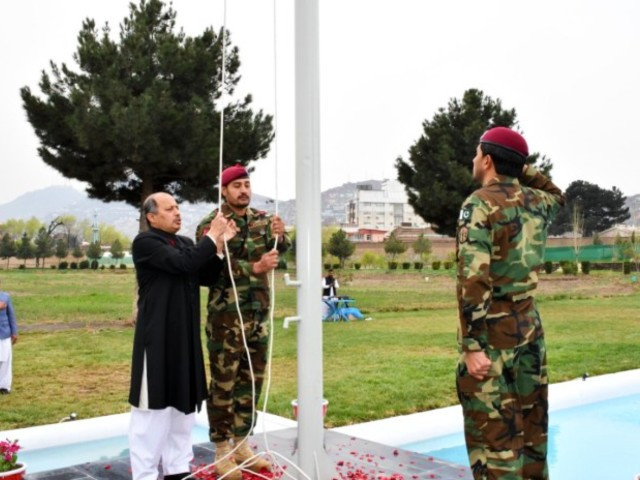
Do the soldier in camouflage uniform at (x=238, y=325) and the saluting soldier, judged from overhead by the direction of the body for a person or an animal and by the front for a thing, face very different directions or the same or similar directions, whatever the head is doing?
very different directions

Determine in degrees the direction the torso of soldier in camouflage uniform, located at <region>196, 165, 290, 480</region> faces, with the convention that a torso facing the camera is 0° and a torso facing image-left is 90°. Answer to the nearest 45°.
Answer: approximately 315°

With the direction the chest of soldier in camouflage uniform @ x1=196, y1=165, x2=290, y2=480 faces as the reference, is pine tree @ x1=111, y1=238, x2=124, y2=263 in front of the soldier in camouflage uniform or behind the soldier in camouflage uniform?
behind

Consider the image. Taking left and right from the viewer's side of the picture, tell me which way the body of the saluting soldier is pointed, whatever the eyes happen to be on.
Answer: facing away from the viewer and to the left of the viewer

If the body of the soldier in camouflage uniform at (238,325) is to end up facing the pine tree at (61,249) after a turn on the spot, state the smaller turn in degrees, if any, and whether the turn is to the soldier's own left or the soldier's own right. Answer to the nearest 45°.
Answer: approximately 135° to the soldier's own left

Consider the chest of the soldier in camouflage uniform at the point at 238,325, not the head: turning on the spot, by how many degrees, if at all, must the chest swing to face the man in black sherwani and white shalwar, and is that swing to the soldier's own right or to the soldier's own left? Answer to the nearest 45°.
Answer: approximately 90° to the soldier's own right

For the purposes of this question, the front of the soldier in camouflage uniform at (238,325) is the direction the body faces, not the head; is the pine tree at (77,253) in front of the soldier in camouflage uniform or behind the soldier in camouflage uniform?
behind
